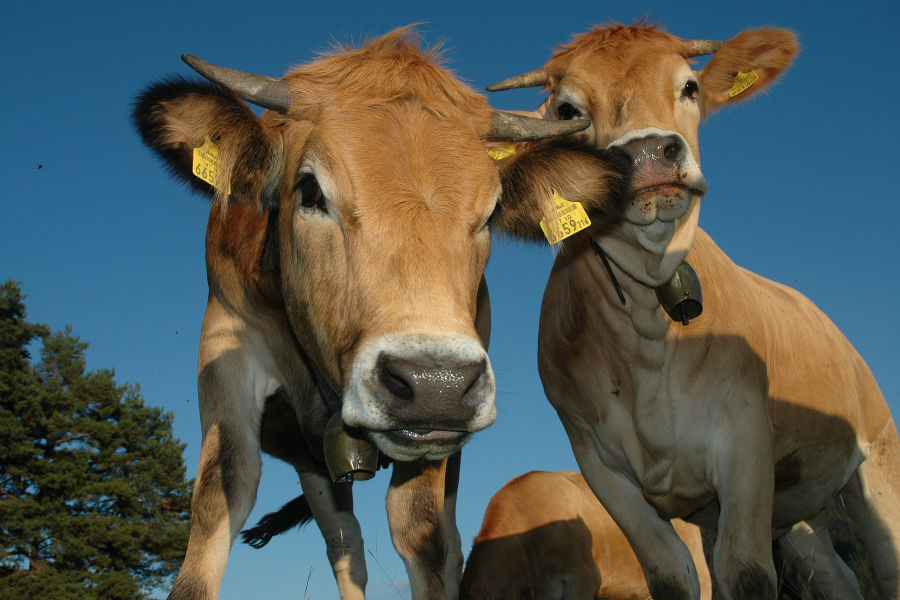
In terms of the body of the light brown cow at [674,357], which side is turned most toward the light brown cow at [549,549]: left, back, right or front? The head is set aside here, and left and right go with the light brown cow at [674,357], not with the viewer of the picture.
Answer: right

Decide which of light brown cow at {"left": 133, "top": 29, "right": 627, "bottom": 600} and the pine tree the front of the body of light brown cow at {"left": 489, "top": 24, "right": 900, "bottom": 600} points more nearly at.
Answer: the light brown cow

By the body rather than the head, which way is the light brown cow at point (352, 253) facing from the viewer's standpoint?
toward the camera

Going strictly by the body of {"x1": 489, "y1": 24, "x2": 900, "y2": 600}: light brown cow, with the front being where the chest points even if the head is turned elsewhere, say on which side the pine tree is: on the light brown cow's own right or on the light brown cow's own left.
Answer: on the light brown cow's own right

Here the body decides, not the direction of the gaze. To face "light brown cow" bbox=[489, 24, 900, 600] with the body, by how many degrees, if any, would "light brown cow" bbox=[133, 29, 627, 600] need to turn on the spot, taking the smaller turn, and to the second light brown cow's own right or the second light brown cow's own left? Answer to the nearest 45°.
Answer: approximately 135° to the second light brown cow's own left

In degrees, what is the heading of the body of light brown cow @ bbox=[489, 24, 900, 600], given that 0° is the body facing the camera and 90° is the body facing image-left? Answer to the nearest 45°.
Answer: approximately 45°

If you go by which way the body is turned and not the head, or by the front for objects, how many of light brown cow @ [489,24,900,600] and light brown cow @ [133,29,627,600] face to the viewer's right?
0

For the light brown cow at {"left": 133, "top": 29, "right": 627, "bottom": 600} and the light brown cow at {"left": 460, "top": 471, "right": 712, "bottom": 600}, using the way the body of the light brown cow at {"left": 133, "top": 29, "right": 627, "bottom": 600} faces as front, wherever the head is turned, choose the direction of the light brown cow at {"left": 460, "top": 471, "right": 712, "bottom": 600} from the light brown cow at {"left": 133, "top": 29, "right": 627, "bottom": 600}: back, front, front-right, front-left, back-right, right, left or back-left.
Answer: back

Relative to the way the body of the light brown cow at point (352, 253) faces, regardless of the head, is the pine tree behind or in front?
behind
